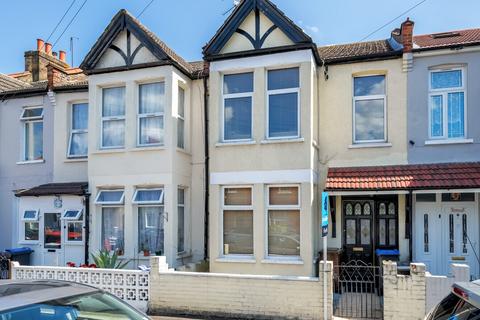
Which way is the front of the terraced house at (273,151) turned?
toward the camera

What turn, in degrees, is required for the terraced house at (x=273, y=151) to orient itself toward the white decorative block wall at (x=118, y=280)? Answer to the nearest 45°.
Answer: approximately 45° to its right

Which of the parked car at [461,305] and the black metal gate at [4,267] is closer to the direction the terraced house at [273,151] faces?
the parked car

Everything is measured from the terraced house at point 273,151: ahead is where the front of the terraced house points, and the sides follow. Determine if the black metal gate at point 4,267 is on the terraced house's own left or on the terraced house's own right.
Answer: on the terraced house's own right

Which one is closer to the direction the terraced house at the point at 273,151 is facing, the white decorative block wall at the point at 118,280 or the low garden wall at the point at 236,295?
the low garden wall

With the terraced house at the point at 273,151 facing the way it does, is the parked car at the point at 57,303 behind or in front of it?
in front

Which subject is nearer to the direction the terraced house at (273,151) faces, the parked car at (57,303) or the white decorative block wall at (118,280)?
the parked car
